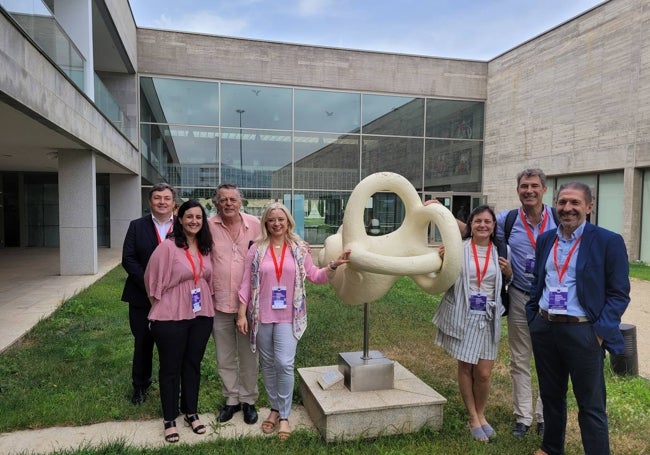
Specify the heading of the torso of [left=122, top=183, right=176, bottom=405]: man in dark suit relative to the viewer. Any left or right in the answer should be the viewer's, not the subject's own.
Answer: facing the viewer

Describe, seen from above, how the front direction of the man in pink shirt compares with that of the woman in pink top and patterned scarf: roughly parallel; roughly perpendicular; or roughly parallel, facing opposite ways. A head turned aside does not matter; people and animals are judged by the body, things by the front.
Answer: roughly parallel

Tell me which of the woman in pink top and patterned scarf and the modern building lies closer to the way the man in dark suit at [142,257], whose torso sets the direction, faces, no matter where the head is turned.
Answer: the woman in pink top and patterned scarf

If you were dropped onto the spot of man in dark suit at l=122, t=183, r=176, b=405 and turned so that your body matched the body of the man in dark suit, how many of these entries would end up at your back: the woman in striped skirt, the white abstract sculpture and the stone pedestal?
0

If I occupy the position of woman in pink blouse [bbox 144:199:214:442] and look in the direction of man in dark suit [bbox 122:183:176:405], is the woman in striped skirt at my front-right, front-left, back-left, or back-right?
back-right

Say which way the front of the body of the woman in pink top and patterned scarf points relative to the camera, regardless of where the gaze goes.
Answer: toward the camera

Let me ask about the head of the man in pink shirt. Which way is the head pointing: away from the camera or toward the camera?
toward the camera

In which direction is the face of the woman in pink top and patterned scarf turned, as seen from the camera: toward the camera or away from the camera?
toward the camera

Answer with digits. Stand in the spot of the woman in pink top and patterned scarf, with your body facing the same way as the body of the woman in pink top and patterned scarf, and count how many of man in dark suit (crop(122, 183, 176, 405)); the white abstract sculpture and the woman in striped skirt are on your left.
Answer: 2

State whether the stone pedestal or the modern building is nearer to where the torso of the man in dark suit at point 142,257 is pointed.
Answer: the stone pedestal

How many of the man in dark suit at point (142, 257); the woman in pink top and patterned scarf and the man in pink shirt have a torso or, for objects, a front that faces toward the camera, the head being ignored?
3

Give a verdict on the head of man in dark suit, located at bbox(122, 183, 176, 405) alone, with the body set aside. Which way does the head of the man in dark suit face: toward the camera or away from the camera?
toward the camera

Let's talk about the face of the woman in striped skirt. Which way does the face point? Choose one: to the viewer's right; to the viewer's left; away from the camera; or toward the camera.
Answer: toward the camera

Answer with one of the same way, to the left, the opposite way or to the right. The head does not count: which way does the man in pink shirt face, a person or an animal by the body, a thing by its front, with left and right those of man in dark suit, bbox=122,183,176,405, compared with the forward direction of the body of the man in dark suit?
the same way

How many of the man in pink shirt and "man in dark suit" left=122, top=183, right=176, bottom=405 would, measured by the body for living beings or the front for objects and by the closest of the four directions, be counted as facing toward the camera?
2

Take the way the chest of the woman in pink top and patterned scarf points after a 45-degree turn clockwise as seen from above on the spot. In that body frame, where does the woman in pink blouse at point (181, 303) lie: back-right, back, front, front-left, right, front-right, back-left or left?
front-right

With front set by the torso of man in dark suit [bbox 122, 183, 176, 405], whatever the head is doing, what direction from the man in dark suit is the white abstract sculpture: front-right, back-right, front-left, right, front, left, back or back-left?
front-left
